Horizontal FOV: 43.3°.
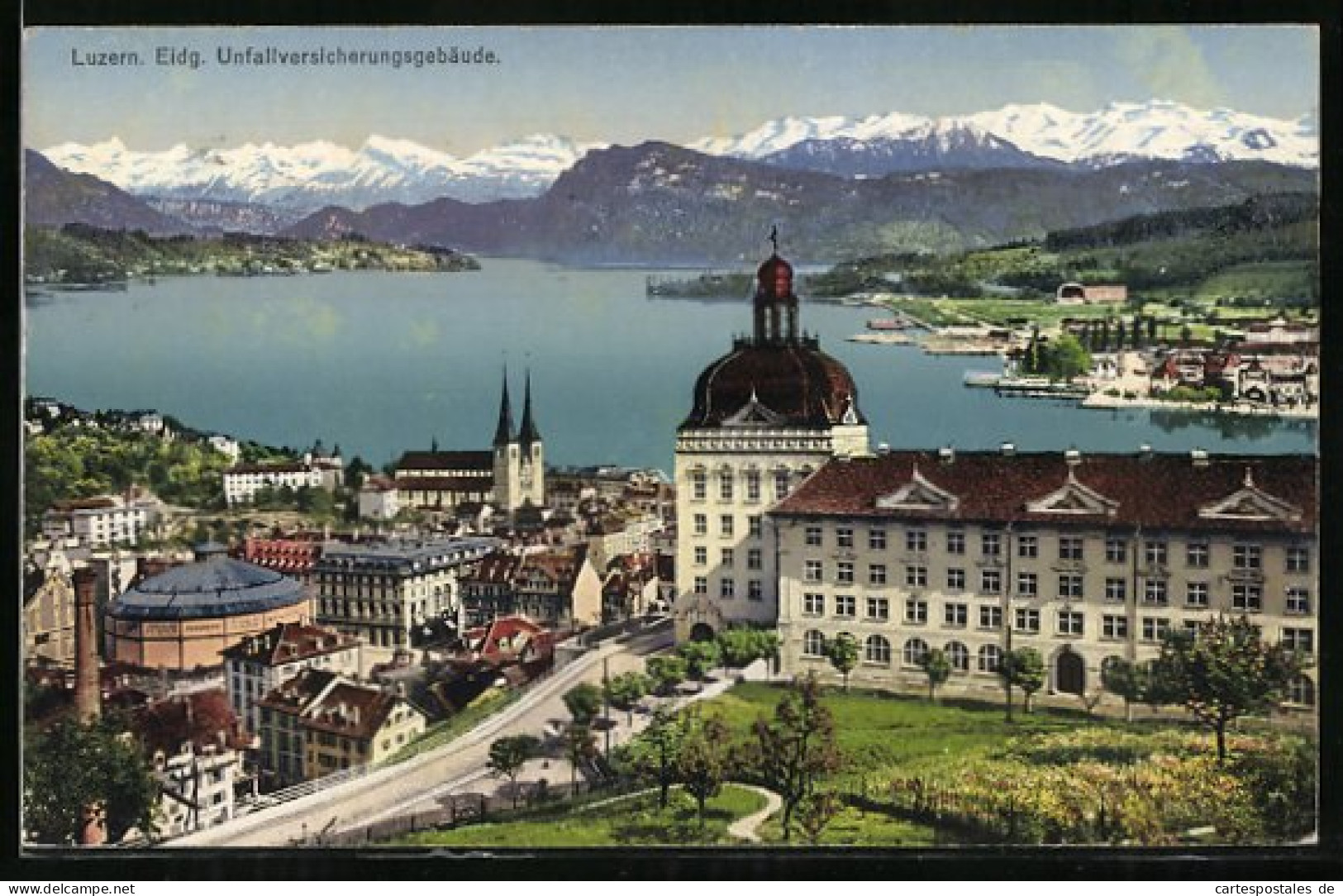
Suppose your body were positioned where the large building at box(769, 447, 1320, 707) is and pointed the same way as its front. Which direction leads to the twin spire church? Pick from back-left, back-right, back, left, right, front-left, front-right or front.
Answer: right

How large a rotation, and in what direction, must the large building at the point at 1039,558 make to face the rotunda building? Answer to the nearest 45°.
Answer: approximately 90° to its right

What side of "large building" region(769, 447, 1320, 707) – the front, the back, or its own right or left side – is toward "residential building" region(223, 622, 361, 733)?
right

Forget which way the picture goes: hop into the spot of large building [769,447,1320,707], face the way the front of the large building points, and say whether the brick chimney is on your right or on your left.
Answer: on your right

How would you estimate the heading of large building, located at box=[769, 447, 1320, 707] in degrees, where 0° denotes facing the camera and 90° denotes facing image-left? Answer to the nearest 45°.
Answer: approximately 0°

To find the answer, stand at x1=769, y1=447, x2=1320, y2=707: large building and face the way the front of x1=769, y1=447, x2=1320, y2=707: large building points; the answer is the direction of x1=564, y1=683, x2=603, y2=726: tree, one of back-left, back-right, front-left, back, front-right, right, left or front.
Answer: right

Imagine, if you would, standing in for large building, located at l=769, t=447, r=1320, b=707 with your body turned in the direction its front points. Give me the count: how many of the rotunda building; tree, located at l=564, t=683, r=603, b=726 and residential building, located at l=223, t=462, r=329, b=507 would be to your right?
3

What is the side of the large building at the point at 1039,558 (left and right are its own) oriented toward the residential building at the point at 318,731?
right
